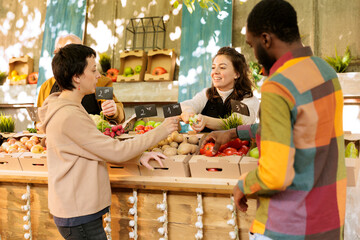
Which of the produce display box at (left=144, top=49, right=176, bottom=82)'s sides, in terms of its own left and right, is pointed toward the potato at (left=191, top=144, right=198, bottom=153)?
front

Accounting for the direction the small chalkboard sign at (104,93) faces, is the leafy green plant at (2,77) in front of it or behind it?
behind

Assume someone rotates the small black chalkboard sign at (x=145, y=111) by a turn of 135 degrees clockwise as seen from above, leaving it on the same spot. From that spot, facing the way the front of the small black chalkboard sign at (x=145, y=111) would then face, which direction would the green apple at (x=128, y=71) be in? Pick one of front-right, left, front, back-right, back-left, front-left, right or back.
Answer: front-right

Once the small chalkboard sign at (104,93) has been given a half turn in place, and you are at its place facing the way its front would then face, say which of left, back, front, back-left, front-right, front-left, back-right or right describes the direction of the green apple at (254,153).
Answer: back-right

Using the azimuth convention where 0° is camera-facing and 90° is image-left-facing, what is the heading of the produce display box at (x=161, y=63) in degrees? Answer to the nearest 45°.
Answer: approximately 0°

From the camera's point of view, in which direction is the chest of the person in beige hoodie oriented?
to the viewer's right

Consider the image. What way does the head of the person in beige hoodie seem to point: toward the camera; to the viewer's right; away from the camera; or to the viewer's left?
to the viewer's right

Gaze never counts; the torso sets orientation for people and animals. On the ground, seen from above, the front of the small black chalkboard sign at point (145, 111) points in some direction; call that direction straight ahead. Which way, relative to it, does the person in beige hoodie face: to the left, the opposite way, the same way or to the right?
to the left

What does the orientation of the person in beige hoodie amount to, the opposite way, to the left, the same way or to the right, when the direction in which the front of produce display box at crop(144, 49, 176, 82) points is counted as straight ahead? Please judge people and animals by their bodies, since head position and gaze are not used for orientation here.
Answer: to the left
